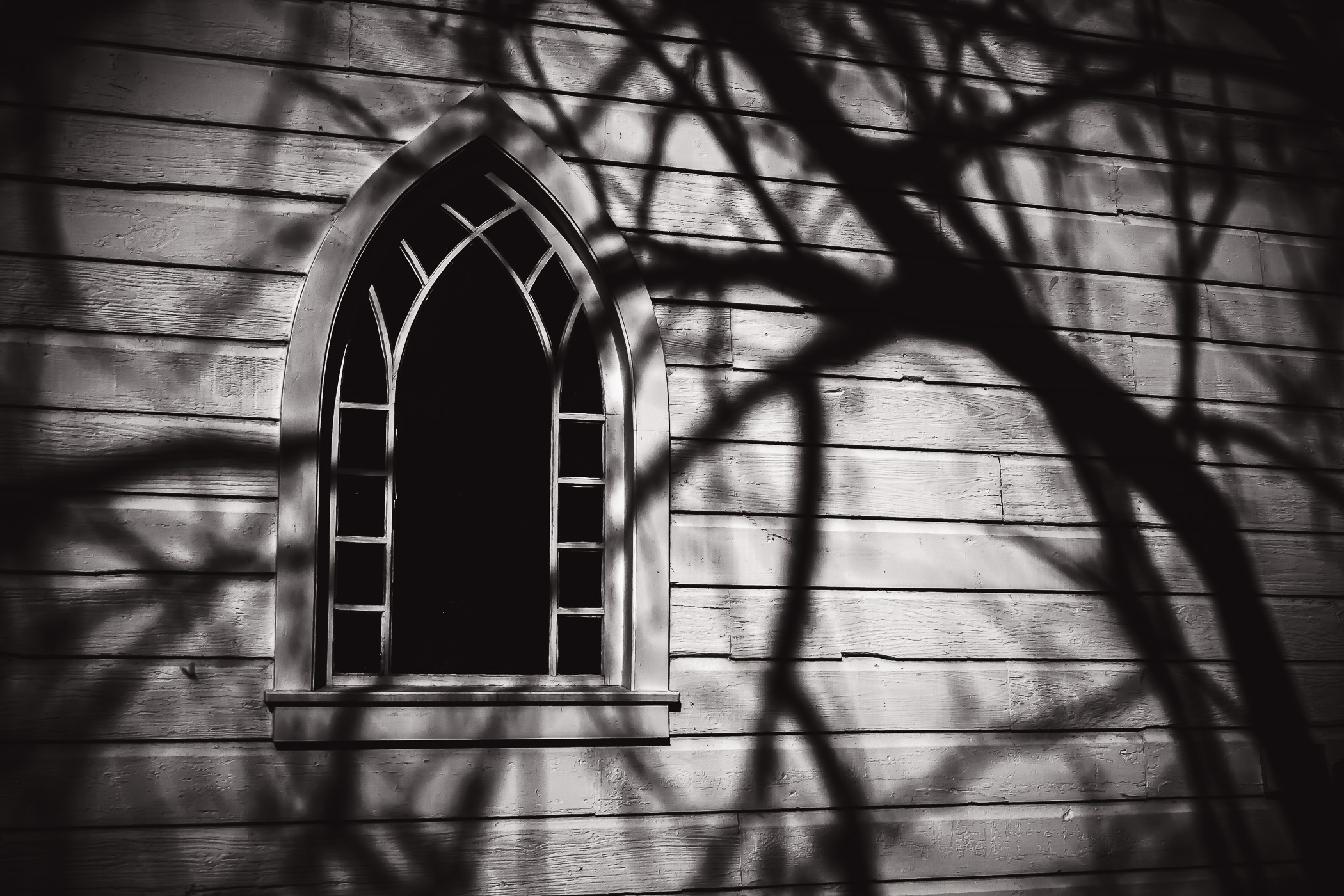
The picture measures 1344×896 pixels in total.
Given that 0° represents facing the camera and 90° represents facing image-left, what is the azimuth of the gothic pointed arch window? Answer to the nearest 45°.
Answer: approximately 0°
